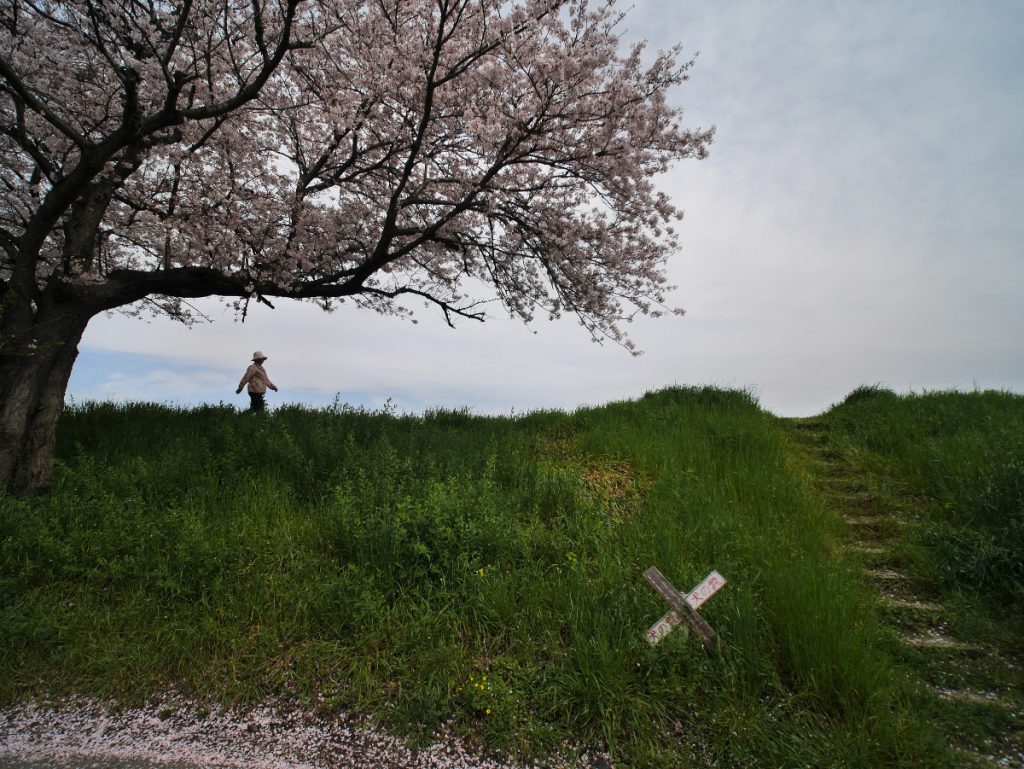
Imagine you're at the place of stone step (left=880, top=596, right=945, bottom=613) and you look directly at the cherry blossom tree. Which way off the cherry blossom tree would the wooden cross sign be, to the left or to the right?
left

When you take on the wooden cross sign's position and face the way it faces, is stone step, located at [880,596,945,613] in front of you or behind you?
behind

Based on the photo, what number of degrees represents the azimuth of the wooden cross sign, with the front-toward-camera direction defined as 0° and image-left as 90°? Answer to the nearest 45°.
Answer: approximately 0°

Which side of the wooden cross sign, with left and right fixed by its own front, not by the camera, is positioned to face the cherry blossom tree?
right

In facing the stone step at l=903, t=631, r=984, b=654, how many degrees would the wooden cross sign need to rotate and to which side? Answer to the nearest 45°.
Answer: approximately 135° to its left

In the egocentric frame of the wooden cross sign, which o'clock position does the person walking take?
The person walking is roughly at 4 o'clock from the wooden cross sign.

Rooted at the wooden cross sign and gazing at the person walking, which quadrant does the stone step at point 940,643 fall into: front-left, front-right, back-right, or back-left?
back-right
